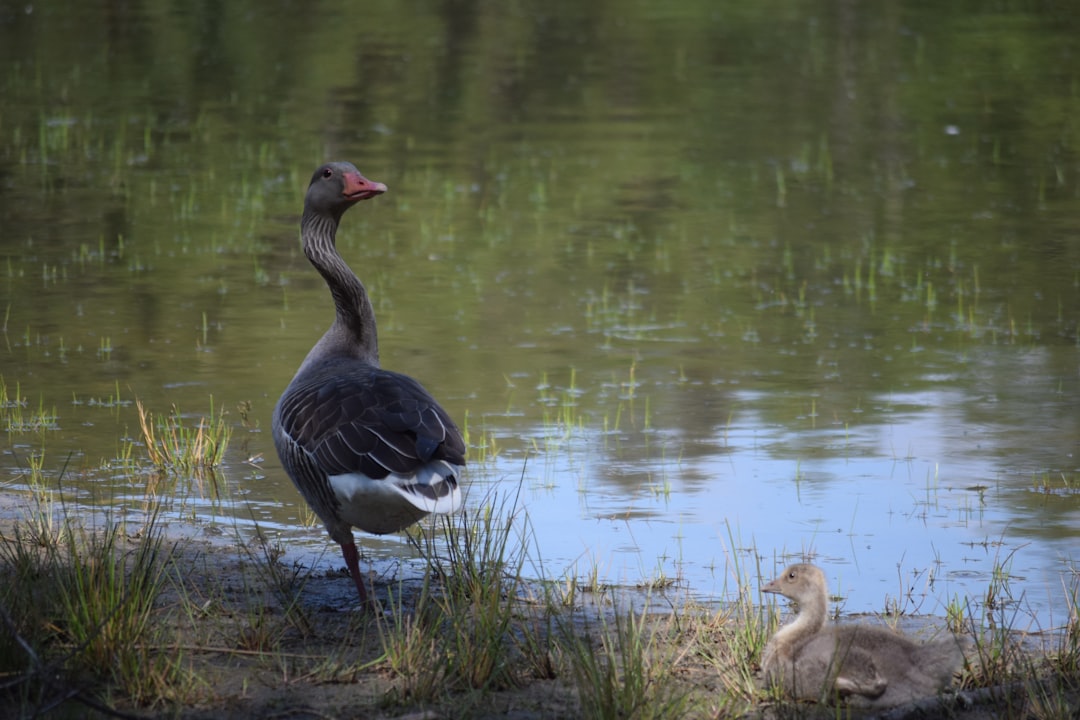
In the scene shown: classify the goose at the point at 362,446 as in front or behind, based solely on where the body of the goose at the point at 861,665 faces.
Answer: in front

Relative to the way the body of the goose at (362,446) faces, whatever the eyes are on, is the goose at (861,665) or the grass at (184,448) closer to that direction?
the grass

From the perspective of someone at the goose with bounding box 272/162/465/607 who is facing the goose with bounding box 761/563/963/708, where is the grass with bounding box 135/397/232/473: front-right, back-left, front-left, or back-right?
back-left

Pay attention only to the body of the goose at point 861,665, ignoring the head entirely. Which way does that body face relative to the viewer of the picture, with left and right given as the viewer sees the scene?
facing to the left of the viewer

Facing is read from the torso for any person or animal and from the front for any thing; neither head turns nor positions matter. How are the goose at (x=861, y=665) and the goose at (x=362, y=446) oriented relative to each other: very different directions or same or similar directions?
same or similar directions

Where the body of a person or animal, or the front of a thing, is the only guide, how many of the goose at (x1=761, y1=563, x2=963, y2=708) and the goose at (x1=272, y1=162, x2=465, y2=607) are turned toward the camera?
0

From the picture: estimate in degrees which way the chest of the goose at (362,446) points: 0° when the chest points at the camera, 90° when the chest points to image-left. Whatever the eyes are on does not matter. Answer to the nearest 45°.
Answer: approximately 135°

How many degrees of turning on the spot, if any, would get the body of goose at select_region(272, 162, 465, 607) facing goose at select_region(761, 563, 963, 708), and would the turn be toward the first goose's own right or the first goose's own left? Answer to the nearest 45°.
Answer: approximately 180°

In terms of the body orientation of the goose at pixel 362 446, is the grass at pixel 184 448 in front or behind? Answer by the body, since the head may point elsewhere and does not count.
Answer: in front

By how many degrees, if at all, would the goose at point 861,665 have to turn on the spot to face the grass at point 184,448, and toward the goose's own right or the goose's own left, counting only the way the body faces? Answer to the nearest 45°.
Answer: approximately 45° to the goose's own right
